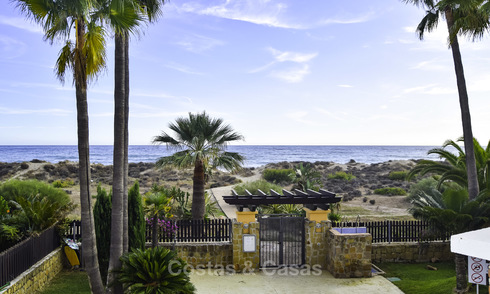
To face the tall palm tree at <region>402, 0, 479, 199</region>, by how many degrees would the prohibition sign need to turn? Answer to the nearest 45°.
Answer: approximately 180°

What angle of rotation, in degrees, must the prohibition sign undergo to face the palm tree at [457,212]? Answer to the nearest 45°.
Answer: approximately 180°

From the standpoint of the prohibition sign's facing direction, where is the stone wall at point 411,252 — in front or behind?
behind

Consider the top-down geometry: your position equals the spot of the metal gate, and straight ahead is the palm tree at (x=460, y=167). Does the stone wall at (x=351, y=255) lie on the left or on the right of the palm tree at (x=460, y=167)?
right

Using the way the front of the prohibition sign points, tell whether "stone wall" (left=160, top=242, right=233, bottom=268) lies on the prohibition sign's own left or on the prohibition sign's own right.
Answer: on the prohibition sign's own right

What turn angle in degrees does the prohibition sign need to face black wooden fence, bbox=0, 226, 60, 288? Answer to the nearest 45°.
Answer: approximately 90° to its right

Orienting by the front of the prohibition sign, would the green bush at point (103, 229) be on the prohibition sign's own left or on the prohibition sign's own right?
on the prohibition sign's own right

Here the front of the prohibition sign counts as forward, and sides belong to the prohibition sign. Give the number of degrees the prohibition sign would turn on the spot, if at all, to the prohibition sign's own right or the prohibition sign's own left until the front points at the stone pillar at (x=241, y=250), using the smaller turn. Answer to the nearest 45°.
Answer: approximately 90° to the prohibition sign's own right

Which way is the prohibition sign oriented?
toward the camera

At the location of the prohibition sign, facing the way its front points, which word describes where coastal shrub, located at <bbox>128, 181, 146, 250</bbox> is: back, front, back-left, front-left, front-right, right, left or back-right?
right

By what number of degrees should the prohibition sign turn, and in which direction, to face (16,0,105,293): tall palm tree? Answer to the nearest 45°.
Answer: approximately 45° to its right

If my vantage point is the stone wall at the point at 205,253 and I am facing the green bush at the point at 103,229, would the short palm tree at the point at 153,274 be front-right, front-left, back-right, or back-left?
front-left

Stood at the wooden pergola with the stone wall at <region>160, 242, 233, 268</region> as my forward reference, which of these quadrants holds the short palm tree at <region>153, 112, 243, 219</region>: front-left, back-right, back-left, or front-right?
front-right
